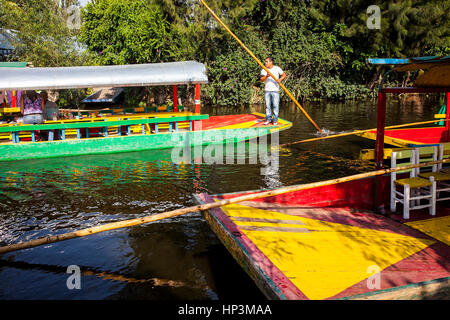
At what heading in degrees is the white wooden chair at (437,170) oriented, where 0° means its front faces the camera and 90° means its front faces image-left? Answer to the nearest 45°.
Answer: approximately 315°
